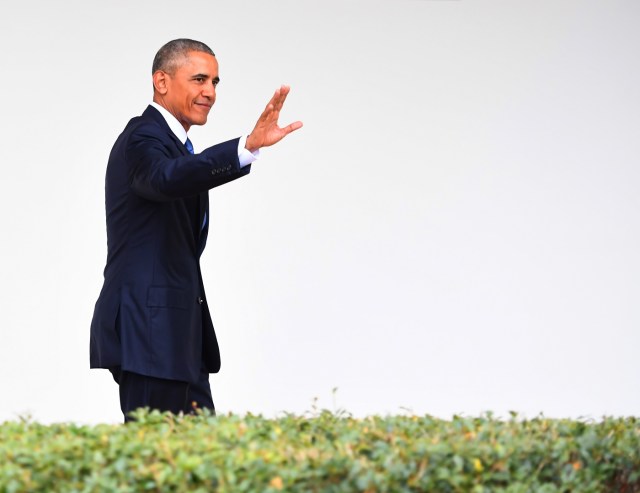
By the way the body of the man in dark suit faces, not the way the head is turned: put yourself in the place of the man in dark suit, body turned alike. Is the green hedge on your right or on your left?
on your right

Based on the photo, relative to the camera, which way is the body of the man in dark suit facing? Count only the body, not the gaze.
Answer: to the viewer's right

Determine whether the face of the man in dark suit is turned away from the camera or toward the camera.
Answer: toward the camera
